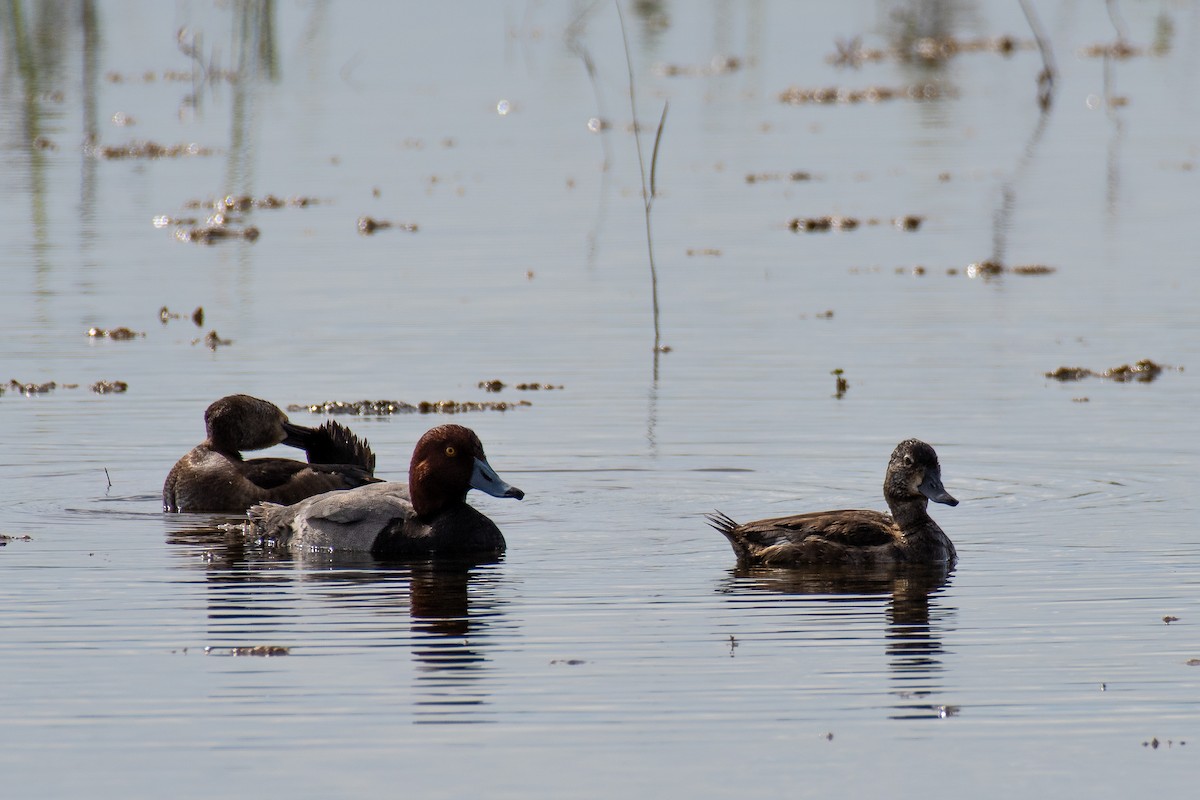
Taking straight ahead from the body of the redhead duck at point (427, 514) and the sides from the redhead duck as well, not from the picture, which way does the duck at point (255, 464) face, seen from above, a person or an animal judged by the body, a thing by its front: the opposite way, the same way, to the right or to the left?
the opposite way

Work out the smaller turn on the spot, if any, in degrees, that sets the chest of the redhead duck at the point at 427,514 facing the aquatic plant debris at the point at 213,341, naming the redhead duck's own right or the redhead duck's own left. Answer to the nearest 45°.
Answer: approximately 90° to the redhead duck's own left

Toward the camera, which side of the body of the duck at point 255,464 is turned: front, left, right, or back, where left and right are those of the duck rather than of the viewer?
left

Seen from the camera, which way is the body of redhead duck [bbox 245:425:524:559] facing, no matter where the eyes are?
to the viewer's right

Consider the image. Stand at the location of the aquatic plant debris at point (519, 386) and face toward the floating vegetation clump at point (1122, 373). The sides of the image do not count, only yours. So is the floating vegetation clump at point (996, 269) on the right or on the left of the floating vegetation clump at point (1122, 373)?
left

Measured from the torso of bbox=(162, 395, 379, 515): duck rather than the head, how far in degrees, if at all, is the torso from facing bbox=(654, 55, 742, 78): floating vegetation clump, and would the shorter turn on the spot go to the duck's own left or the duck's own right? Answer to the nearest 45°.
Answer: approximately 90° to the duck's own right

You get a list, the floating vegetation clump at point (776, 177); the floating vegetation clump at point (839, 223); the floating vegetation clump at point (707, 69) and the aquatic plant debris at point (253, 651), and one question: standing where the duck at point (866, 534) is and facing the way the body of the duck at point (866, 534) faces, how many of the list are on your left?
3

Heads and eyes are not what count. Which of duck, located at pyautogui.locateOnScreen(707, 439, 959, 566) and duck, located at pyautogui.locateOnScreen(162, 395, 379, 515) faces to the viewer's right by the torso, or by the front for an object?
duck, located at pyautogui.locateOnScreen(707, 439, 959, 566)

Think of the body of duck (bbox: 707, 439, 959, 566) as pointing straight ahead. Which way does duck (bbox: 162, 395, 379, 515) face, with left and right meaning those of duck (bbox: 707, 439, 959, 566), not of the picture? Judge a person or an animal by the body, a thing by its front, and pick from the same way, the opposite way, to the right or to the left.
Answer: the opposite way

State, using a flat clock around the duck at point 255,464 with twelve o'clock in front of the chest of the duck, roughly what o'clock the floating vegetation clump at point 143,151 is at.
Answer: The floating vegetation clump is roughly at 3 o'clock from the duck.

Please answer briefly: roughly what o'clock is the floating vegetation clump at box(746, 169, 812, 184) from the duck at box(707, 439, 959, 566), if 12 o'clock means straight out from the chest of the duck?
The floating vegetation clump is roughly at 9 o'clock from the duck.

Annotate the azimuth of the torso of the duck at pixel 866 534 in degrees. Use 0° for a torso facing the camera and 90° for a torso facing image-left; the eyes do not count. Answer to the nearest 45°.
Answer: approximately 270°

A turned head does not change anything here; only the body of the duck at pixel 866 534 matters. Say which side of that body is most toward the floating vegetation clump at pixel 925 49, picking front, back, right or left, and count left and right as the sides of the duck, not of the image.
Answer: left
